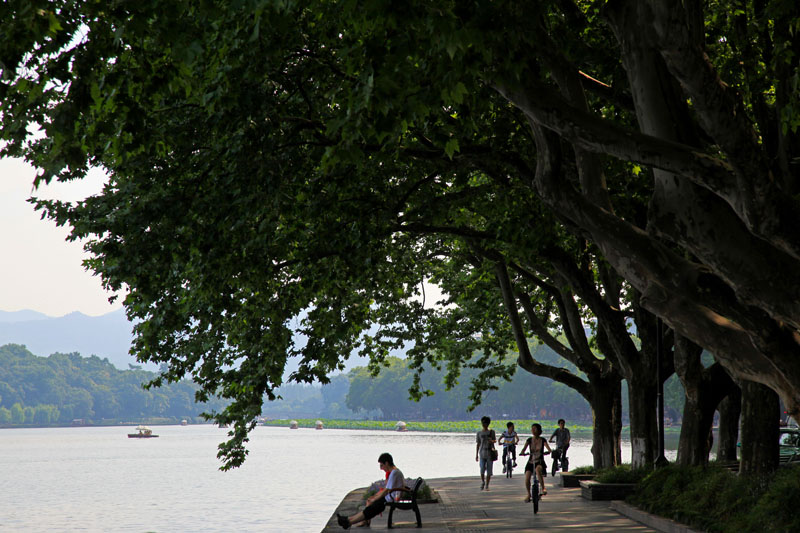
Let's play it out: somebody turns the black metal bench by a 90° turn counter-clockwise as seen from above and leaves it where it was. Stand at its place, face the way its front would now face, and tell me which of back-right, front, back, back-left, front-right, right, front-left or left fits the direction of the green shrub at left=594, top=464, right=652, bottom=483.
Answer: back-left

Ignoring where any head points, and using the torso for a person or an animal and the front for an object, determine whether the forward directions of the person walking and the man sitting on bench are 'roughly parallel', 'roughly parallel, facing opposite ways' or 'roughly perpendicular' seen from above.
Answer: roughly perpendicular

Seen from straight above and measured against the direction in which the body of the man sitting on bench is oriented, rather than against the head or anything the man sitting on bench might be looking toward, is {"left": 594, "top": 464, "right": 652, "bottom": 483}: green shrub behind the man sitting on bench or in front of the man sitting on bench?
behind

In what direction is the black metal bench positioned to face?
to the viewer's left

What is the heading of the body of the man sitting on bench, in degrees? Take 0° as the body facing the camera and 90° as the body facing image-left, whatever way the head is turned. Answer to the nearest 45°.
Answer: approximately 90°

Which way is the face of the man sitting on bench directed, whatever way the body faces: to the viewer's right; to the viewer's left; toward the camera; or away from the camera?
to the viewer's left

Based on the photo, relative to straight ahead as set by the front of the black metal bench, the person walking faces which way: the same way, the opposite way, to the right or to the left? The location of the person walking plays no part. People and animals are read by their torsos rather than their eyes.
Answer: to the left

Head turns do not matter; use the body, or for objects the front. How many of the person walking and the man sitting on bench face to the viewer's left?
1

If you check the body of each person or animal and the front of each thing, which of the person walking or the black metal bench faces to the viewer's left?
the black metal bench

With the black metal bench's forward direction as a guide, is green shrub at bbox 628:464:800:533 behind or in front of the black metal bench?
behind

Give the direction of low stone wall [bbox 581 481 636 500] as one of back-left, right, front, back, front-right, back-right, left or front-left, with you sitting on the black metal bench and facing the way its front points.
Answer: back-right

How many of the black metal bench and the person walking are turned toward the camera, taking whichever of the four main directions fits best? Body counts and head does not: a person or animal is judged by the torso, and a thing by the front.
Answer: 1
